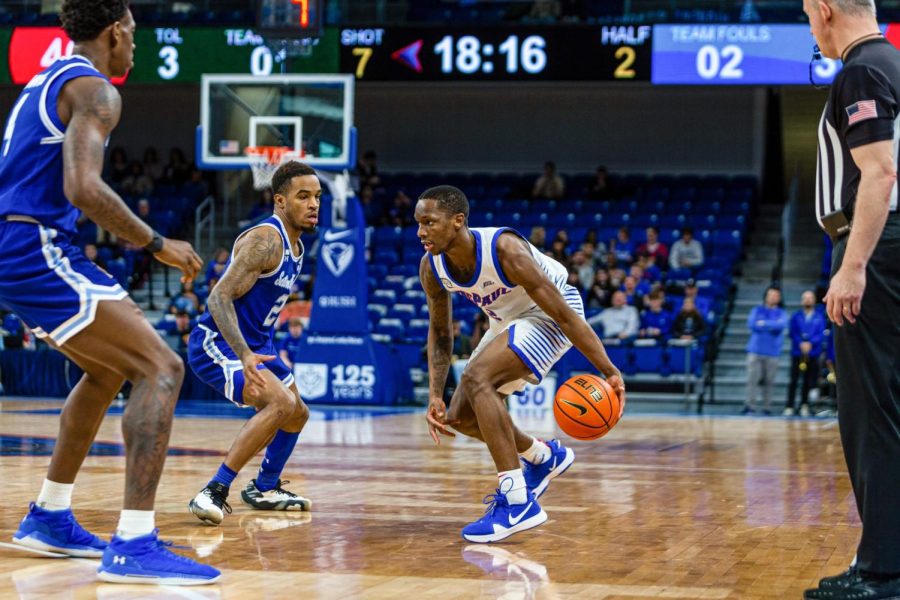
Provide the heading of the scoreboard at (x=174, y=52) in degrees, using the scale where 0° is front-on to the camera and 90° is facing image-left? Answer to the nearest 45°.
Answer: approximately 0°

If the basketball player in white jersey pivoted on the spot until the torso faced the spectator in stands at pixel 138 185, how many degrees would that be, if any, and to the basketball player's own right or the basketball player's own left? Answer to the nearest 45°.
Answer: approximately 135° to the basketball player's own right

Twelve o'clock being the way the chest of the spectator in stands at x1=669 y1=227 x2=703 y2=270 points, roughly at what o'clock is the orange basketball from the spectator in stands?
The orange basketball is roughly at 12 o'clock from the spectator in stands.

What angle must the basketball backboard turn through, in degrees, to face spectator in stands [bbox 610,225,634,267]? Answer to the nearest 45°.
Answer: approximately 135° to its left

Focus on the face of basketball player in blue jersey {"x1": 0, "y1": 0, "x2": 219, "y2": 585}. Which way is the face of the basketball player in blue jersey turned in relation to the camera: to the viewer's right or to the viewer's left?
to the viewer's right

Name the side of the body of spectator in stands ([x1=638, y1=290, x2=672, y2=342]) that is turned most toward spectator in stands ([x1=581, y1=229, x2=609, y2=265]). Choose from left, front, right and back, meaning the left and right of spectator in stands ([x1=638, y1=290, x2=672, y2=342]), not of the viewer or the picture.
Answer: back

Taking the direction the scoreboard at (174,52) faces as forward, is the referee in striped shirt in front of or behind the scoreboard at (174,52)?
in front

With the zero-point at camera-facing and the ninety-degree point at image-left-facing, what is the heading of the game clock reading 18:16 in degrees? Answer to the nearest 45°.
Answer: approximately 0°

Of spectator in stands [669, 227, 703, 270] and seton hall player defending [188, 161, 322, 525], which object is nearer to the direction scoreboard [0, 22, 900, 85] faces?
the seton hall player defending

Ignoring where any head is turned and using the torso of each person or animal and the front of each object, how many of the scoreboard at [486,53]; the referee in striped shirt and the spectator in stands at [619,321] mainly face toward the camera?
2

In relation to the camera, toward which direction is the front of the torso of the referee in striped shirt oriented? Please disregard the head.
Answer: to the viewer's left
